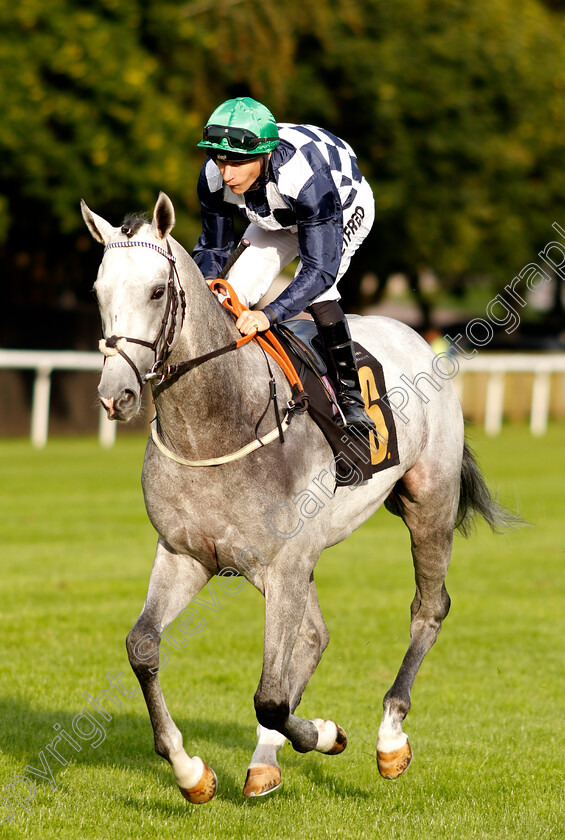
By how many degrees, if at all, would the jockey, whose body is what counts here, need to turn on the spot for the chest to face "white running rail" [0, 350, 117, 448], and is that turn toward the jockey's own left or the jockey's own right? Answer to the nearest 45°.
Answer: approximately 135° to the jockey's own right

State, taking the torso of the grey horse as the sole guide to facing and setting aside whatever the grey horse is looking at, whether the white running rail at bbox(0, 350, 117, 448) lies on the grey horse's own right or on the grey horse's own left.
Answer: on the grey horse's own right

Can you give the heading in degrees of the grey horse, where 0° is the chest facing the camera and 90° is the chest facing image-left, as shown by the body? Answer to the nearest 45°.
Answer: approximately 45°

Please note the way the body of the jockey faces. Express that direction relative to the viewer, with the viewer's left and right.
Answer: facing the viewer and to the left of the viewer

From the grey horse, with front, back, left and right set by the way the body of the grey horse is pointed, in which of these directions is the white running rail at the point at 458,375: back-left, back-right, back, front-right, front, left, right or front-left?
back-right

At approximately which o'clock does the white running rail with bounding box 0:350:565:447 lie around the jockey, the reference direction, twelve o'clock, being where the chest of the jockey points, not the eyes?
The white running rail is roughly at 5 o'clock from the jockey.
